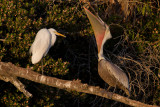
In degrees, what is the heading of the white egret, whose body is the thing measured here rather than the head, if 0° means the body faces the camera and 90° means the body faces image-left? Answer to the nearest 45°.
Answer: approximately 270°
